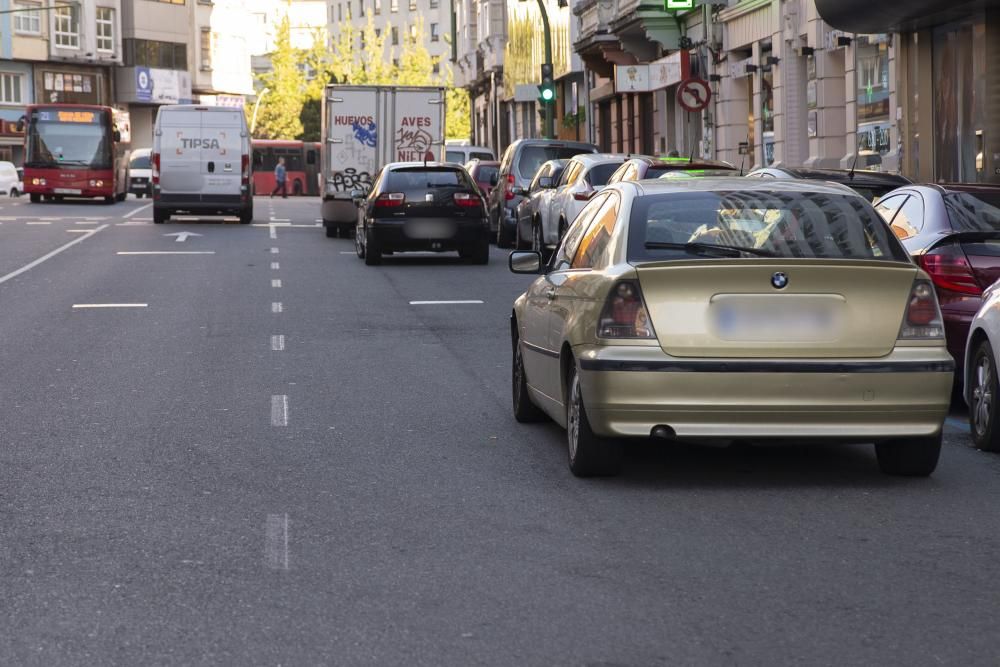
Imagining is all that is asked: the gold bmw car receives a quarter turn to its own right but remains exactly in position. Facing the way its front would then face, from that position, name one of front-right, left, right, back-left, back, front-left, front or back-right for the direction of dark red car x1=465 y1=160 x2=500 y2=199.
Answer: left

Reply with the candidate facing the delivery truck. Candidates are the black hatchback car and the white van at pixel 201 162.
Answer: the black hatchback car

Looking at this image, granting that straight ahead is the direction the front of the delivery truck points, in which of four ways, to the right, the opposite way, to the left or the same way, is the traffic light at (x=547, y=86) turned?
the opposite way

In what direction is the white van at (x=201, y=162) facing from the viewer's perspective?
away from the camera

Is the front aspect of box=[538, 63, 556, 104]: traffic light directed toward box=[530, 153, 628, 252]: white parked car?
yes

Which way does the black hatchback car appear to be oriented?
away from the camera

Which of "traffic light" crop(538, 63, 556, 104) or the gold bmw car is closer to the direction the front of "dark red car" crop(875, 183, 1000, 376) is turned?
the traffic light

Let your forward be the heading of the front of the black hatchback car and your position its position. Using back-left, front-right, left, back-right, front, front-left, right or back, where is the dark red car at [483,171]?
front

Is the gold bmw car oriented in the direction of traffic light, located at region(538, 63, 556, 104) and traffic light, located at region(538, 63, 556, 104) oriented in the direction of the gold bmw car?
yes

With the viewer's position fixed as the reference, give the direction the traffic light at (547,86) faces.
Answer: facing the viewer

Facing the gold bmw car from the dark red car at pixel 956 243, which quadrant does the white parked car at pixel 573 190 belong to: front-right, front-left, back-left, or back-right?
back-right

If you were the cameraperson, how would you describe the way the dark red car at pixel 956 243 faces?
facing away from the viewer and to the left of the viewer

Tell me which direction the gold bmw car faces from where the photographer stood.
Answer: facing away from the viewer

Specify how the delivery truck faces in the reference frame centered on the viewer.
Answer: facing away from the viewer

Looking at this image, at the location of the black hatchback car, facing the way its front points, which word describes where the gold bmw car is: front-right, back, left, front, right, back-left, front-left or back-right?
back
